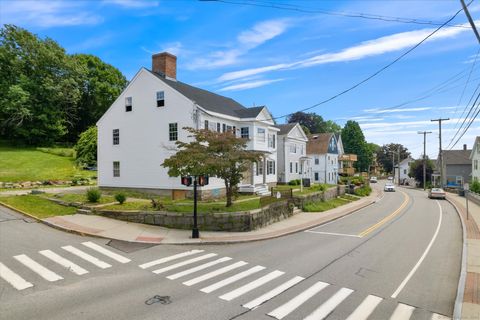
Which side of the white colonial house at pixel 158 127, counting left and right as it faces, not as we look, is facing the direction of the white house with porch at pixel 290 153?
left

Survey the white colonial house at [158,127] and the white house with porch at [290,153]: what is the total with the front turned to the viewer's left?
0

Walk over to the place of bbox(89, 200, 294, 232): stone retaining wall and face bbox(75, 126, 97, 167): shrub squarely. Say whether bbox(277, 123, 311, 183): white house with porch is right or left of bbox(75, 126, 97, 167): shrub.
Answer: right

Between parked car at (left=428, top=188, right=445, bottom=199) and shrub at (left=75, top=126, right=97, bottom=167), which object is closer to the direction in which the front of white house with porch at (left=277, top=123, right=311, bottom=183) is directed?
the parked car

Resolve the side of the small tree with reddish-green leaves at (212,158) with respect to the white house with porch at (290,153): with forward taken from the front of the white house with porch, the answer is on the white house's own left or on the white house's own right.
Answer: on the white house's own right

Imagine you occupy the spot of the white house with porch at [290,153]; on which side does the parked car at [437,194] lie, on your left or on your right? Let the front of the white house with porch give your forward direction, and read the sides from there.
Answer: on your left

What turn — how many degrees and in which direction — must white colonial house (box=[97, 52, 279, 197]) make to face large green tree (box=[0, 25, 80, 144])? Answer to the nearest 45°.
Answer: approximately 180°

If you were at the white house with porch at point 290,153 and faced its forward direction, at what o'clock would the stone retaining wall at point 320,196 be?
The stone retaining wall is roughly at 1 o'clock from the white house with porch.

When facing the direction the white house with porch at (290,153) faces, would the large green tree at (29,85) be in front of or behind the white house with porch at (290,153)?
behind

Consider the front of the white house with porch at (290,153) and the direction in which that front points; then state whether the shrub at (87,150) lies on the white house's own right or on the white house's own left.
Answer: on the white house's own right

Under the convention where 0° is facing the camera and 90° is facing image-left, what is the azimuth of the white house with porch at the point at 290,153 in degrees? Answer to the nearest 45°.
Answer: approximately 315°

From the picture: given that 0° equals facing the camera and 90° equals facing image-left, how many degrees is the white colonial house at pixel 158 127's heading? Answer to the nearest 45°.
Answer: approximately 315°
